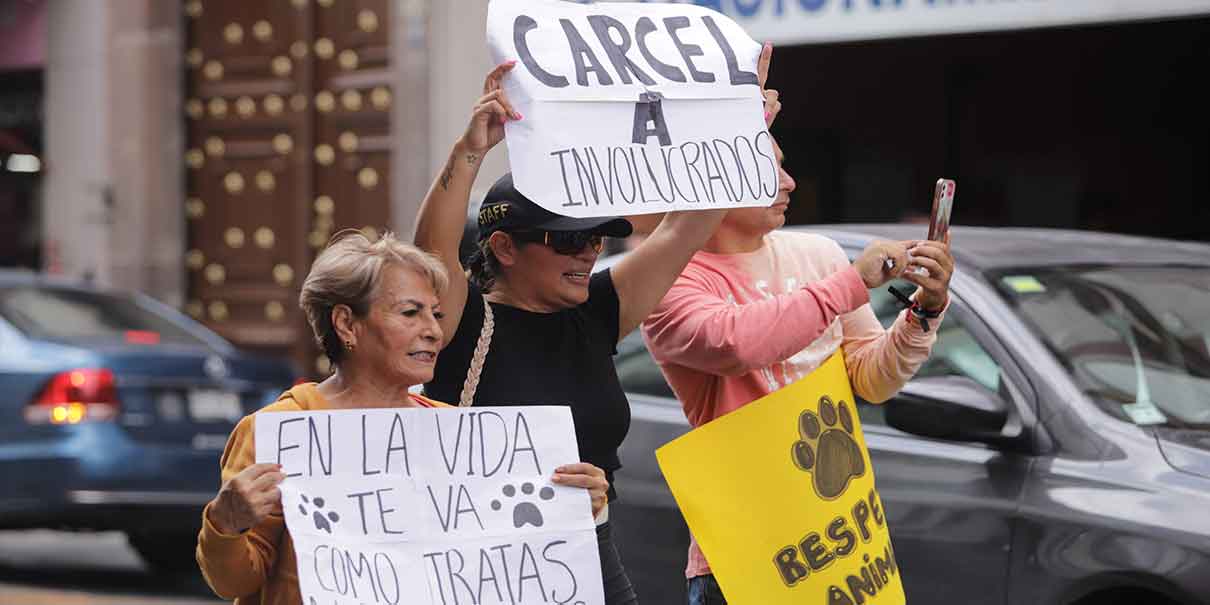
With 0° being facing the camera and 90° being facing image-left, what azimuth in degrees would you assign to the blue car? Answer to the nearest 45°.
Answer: approximately 135°

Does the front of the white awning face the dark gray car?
yes

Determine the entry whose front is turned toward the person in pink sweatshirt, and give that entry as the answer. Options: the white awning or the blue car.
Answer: the white awning

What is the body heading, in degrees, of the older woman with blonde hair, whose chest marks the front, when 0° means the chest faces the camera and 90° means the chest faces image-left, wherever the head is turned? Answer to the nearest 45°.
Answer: approximately 315°

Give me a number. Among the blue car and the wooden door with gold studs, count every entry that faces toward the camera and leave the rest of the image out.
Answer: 1

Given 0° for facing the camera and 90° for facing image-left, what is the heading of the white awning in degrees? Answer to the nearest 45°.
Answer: approximately 0°

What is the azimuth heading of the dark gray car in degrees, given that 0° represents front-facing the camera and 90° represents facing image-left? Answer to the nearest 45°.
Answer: approximately 315°

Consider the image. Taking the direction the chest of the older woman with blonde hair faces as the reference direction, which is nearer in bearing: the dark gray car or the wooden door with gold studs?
the dark gray car

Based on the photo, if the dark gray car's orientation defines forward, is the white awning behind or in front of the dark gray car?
behind
